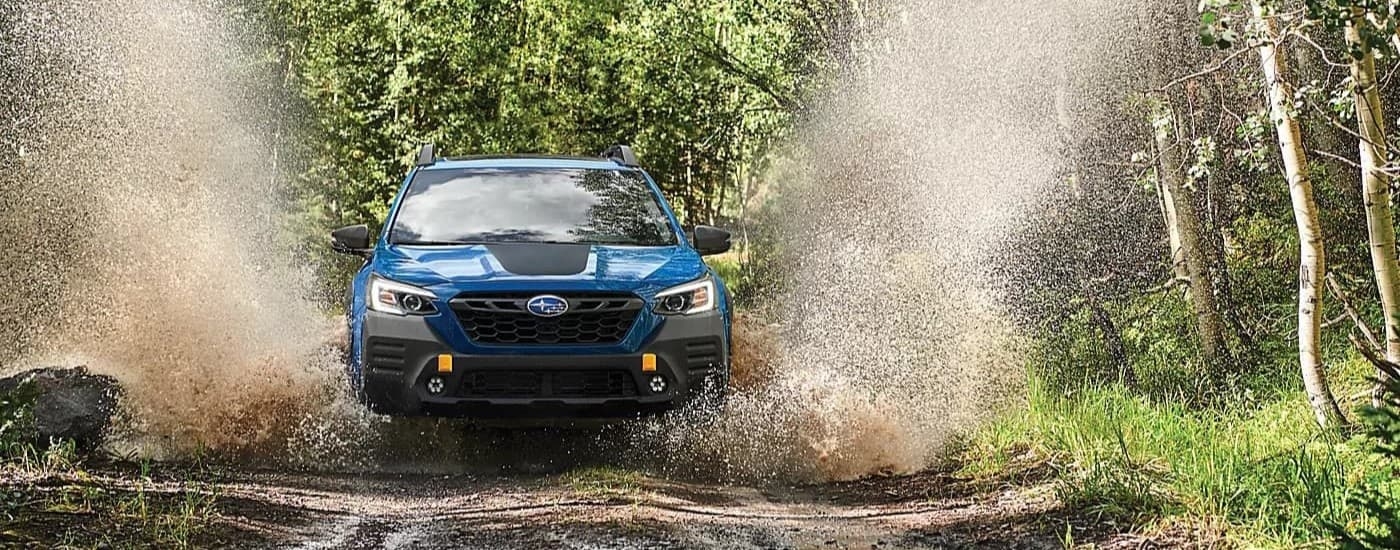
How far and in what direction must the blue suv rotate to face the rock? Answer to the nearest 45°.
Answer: approximately 90° to its right

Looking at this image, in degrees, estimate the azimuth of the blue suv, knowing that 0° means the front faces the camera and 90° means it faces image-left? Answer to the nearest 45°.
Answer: approximately 0°

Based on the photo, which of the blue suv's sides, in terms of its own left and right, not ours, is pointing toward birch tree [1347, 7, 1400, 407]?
left
